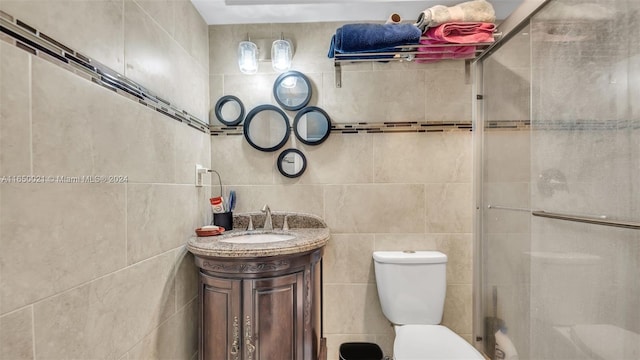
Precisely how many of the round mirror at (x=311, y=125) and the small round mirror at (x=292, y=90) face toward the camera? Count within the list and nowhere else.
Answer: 2

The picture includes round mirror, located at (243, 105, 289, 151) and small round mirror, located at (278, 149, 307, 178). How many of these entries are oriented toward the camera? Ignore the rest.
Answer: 2

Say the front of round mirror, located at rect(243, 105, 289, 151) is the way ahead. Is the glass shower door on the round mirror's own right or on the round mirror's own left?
on the round mirror's own left

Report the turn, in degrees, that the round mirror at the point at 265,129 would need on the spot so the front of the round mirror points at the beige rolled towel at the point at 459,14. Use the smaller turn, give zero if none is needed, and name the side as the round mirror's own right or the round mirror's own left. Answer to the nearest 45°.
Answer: approximately 45° to the round mirror's own left

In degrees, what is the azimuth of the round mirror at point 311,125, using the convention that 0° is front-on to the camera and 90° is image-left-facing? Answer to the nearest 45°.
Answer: approximately 0°

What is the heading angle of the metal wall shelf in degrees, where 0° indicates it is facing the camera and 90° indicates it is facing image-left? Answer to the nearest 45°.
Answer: approximately 0°

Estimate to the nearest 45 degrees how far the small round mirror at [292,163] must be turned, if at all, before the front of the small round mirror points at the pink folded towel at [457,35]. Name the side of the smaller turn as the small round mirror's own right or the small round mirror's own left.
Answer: approximately 45° to the small round mirror's own left
